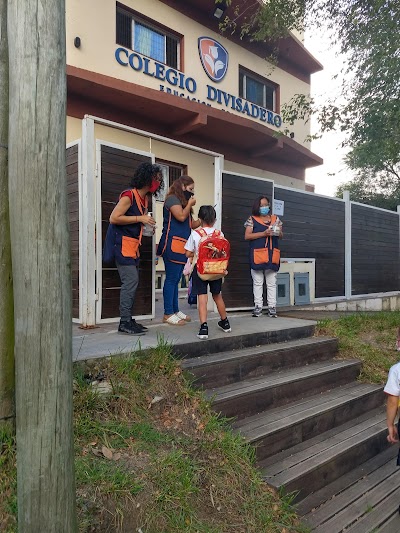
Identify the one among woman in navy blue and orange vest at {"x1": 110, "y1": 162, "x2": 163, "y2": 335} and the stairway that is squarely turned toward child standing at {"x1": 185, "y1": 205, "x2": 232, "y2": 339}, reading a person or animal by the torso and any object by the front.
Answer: the woman in navy blue and orange vest

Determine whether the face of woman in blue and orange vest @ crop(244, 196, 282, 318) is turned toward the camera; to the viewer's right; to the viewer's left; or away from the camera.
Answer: toward the camera

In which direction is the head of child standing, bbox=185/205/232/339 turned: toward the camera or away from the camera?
away from the camera

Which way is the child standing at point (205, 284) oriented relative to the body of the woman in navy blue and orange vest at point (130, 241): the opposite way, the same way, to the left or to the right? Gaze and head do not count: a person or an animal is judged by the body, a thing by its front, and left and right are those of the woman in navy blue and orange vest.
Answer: to the left

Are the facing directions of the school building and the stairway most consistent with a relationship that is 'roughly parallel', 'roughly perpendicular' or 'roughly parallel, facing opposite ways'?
roughly parallel

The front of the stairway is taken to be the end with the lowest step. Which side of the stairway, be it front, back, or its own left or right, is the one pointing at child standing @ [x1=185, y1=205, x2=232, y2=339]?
back

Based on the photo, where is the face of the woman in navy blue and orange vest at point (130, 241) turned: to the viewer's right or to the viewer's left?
to the viewer's right

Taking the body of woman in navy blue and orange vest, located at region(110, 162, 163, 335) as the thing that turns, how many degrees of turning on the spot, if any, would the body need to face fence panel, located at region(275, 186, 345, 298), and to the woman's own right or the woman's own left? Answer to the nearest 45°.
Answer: approximately 45° to the woman's own left

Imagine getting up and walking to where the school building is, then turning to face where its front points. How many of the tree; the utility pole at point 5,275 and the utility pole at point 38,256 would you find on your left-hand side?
1

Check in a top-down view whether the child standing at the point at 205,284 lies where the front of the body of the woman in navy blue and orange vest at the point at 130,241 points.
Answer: yes

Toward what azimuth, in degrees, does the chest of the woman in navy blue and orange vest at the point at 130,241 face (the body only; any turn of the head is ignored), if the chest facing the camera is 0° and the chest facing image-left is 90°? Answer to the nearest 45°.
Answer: approximately 270°

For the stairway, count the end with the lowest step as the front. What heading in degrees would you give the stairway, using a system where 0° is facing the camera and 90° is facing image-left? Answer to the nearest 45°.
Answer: approximately 315°

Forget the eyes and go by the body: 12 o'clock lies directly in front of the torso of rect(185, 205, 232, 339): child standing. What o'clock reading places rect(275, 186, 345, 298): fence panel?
The fence panel is roughly at 1 o'clock from the child standing.

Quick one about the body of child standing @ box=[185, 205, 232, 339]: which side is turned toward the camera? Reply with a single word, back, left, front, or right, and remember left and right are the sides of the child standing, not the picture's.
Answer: back

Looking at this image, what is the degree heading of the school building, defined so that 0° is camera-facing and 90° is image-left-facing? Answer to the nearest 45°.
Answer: approximately 315°

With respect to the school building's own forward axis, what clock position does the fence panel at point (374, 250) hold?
The fence panel is roughly at 10 o'clock from the school building.

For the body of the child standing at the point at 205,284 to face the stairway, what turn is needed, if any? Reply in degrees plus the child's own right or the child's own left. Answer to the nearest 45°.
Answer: approximately 135° to the child's own right

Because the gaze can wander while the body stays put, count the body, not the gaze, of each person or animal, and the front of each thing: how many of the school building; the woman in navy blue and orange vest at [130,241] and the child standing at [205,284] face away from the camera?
1

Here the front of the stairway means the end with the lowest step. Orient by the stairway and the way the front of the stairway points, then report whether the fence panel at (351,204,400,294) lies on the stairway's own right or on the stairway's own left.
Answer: on the stairway's own left
